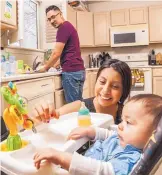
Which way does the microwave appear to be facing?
toward the camera

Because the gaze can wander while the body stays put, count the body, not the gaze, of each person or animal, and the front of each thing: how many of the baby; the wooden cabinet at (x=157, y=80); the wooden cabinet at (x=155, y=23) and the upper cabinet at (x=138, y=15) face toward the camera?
3

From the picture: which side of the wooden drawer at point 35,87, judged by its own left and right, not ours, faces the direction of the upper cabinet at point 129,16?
left

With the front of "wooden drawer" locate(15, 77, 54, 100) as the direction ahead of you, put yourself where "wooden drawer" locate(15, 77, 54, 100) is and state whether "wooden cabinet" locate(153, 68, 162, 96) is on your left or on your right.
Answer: on your left

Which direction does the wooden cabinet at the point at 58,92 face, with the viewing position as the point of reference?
facing the viewer and to the right of the viewer

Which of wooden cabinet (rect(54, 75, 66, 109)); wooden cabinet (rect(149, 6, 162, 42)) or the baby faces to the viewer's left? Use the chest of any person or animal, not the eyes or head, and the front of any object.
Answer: the baby

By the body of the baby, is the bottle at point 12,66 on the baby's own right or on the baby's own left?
on the baby's own right

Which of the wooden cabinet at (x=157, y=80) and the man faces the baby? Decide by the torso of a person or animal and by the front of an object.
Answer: the wooden cabinet

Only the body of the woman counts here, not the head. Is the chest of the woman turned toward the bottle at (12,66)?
no

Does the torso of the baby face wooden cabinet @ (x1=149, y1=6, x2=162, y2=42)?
no

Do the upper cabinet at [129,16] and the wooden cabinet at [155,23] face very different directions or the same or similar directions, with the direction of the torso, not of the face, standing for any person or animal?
same or similar directions

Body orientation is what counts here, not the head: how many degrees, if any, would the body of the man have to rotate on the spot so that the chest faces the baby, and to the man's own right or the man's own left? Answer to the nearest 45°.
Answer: approximately 90° to the man's own left

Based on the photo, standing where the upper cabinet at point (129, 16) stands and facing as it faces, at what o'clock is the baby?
The baby is roughly at 12 o'clock from the upper cabinet.

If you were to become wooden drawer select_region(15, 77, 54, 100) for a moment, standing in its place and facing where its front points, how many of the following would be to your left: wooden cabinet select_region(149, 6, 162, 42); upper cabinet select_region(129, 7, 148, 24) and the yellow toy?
2

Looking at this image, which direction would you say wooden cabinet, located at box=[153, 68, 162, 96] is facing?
toward the camera
